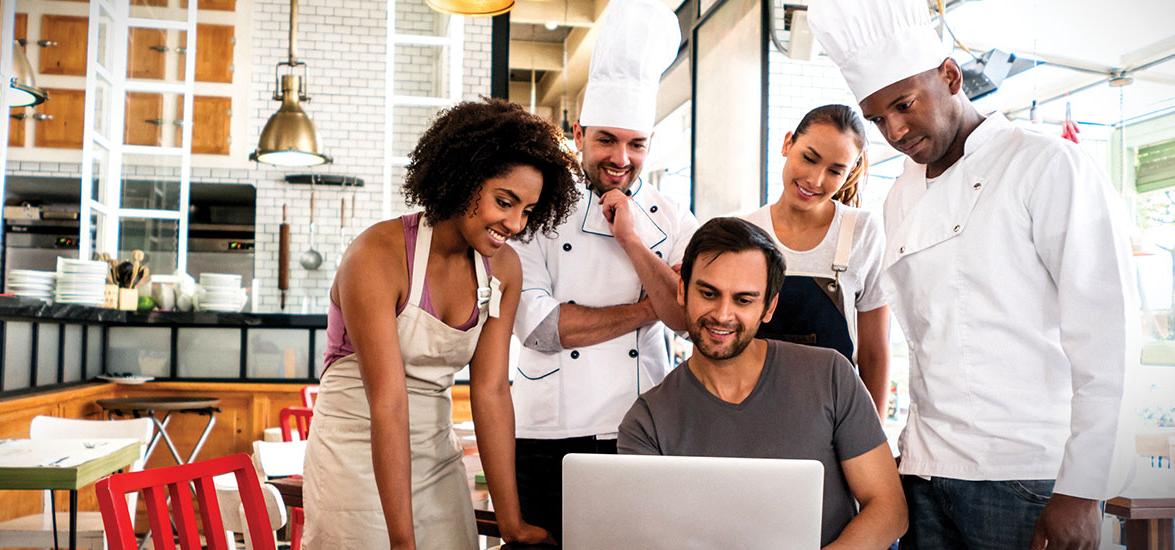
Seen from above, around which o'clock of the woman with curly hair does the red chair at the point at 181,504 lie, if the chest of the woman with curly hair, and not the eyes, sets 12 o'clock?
The red chair is roughly at 5 o'clock from the woman with curly hair.

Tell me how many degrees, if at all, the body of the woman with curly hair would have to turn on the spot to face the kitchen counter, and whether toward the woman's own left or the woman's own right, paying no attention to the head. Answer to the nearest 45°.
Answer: approximately 135° to the woman's own left

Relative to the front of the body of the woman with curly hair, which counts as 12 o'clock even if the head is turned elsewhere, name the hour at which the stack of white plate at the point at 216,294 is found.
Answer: The stack of white plate is roughly at 7 o'clock from the woman with curly hair.

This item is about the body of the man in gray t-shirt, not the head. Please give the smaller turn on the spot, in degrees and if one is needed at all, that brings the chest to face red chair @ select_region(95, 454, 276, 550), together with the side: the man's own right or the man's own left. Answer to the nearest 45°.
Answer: approximately 90° to the man's own right

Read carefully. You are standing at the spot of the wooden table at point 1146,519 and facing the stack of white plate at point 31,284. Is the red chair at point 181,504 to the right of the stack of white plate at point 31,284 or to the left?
left

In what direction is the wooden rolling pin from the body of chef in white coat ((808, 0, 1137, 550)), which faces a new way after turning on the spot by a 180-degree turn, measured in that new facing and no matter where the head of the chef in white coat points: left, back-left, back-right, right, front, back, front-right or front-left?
left

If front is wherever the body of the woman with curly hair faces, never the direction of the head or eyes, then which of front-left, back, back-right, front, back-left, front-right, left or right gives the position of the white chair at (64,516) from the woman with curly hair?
back
